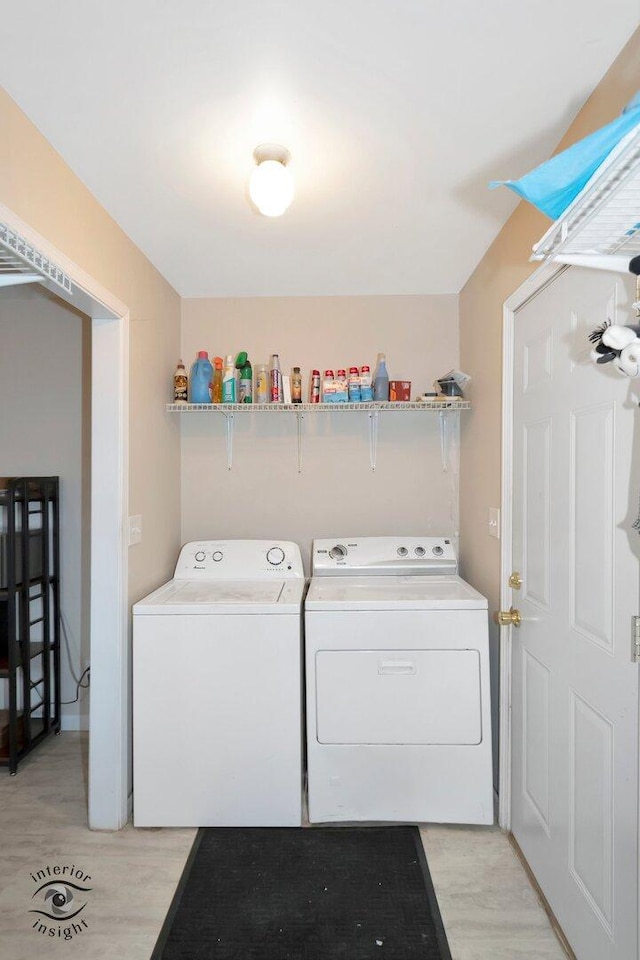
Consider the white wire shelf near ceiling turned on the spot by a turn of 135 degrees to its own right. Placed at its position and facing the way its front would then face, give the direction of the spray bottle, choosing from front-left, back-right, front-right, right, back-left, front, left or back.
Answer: left

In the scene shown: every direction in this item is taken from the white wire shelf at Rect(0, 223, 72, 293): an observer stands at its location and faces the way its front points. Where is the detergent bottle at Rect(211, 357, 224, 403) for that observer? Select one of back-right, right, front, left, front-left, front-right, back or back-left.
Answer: front-left

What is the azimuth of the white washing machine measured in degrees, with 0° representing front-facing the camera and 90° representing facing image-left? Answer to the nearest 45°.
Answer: approximately 0°

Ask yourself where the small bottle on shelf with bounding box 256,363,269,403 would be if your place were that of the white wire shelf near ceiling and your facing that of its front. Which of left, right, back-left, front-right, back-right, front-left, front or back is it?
front-right

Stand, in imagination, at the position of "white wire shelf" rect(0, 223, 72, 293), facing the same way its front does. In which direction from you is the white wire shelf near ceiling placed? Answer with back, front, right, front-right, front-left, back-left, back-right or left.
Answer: front-right

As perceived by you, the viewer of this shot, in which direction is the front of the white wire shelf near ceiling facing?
facing to the left of the viewer

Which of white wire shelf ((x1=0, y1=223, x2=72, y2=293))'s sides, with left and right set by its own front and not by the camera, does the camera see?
right

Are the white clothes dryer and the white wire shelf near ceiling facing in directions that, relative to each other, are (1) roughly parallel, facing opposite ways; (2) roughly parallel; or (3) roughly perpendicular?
roughly perpendicular

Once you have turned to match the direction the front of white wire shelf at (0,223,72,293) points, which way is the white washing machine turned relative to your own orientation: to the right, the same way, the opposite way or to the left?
to the right

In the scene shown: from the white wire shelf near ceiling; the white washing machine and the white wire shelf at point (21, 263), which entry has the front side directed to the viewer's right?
the white wire shelf
